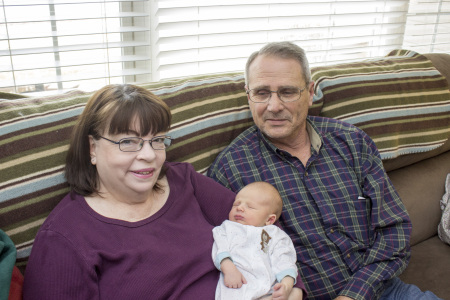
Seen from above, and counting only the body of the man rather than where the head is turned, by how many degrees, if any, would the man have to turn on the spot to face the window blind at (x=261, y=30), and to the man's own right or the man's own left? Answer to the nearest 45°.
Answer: approximately 135° to the man's own right

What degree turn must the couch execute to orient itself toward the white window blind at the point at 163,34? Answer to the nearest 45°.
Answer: approximately 135° to its right

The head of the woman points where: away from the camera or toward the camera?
toward the camera

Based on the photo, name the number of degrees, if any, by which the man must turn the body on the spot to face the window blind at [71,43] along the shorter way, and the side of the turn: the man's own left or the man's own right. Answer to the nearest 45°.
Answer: approximately 90° to the man's own right

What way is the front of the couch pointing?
toward the camera

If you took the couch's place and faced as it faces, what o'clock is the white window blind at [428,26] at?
The white window blind is roughly at 7 o'clock from the couch.

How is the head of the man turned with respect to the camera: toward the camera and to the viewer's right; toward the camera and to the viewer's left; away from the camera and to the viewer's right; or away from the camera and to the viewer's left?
toward the camera and to the viewer's left

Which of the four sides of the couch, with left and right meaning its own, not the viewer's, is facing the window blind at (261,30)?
back

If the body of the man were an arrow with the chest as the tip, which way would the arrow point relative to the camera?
toward the camera
